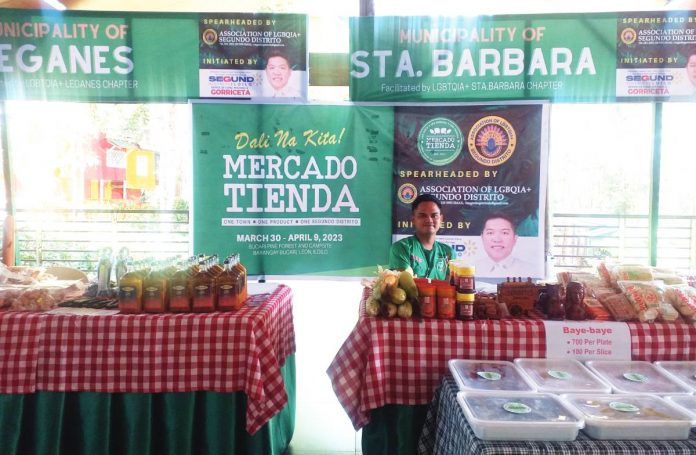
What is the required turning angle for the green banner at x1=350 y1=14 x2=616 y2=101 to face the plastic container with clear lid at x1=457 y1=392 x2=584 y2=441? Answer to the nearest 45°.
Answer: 0° — it already faces it

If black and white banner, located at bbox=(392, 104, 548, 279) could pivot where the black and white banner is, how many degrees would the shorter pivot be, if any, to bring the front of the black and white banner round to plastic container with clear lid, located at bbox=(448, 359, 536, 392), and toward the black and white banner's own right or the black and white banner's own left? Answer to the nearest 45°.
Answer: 0° — it already faces it

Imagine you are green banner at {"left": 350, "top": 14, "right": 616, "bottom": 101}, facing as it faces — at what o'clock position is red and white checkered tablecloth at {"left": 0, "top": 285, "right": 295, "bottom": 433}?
The red and white checkered tablecloth is roughly at 1 o'clock from the green banner.

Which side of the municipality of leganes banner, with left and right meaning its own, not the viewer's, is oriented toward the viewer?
front

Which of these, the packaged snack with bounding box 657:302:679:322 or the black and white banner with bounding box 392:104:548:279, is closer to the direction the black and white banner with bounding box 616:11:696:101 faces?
the packaged snack

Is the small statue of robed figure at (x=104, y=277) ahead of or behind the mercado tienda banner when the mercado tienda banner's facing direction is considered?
ahead

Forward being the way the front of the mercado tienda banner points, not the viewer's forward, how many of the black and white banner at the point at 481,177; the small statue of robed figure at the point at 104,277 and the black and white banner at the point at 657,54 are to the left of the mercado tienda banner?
2

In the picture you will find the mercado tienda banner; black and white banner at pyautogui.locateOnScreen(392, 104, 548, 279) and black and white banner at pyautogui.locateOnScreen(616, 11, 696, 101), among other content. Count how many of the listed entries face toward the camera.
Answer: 3

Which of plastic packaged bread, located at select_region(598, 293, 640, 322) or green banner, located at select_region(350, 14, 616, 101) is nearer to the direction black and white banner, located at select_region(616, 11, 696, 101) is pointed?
the plastic packaged bread

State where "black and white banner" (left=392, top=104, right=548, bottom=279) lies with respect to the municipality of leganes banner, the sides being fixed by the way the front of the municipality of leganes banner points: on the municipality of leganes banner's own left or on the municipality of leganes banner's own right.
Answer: on the municipality of leganes banner's own left

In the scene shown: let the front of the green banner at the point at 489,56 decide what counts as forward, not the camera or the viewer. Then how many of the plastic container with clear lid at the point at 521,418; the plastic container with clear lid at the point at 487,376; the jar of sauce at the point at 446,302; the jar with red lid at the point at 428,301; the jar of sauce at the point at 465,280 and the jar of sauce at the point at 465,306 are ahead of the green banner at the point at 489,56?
6

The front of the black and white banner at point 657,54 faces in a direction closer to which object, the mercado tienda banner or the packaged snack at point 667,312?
the packaged snack

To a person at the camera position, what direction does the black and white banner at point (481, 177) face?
facing the viewer

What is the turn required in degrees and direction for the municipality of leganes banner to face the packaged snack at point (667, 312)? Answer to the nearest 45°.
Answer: approximately 45° to its left
